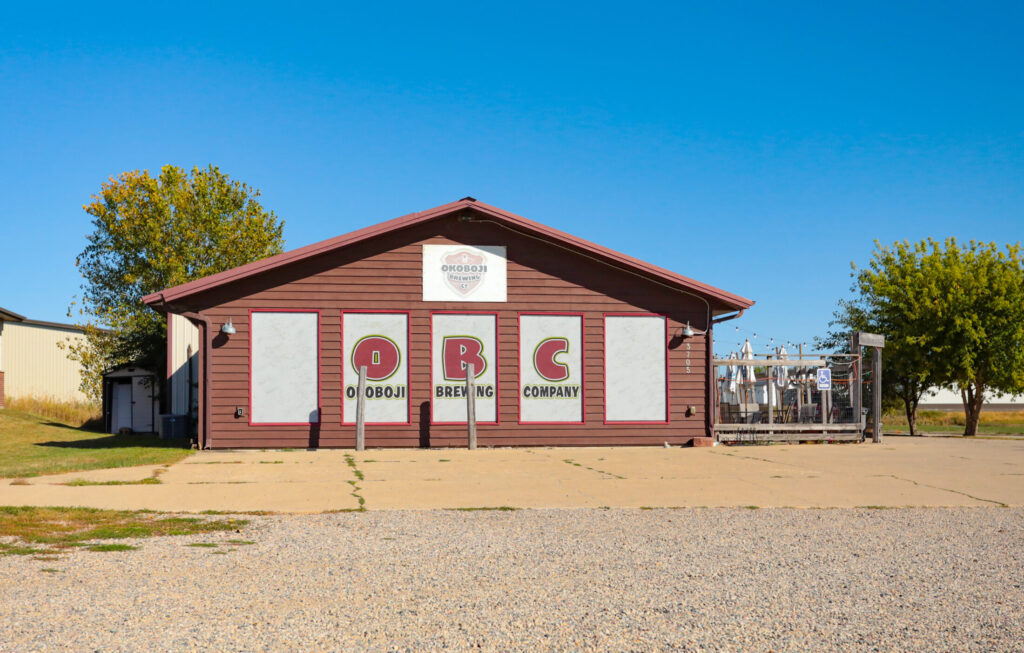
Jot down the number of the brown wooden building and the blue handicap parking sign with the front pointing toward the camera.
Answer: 2

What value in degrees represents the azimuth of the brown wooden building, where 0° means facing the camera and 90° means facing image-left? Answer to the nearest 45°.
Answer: approximately 0°

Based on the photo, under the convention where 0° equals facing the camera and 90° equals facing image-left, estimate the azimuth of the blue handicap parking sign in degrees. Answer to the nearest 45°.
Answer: approximately 0°

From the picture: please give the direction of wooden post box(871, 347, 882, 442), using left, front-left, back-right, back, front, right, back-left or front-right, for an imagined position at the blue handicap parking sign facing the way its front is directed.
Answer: back-left

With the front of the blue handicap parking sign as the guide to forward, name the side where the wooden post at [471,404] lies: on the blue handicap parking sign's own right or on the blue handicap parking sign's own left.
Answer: on the blue handicap parking sign's own right

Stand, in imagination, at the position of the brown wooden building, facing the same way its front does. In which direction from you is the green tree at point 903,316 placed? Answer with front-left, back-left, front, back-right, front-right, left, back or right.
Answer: back-left

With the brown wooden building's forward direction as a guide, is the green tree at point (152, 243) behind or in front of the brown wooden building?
behind
